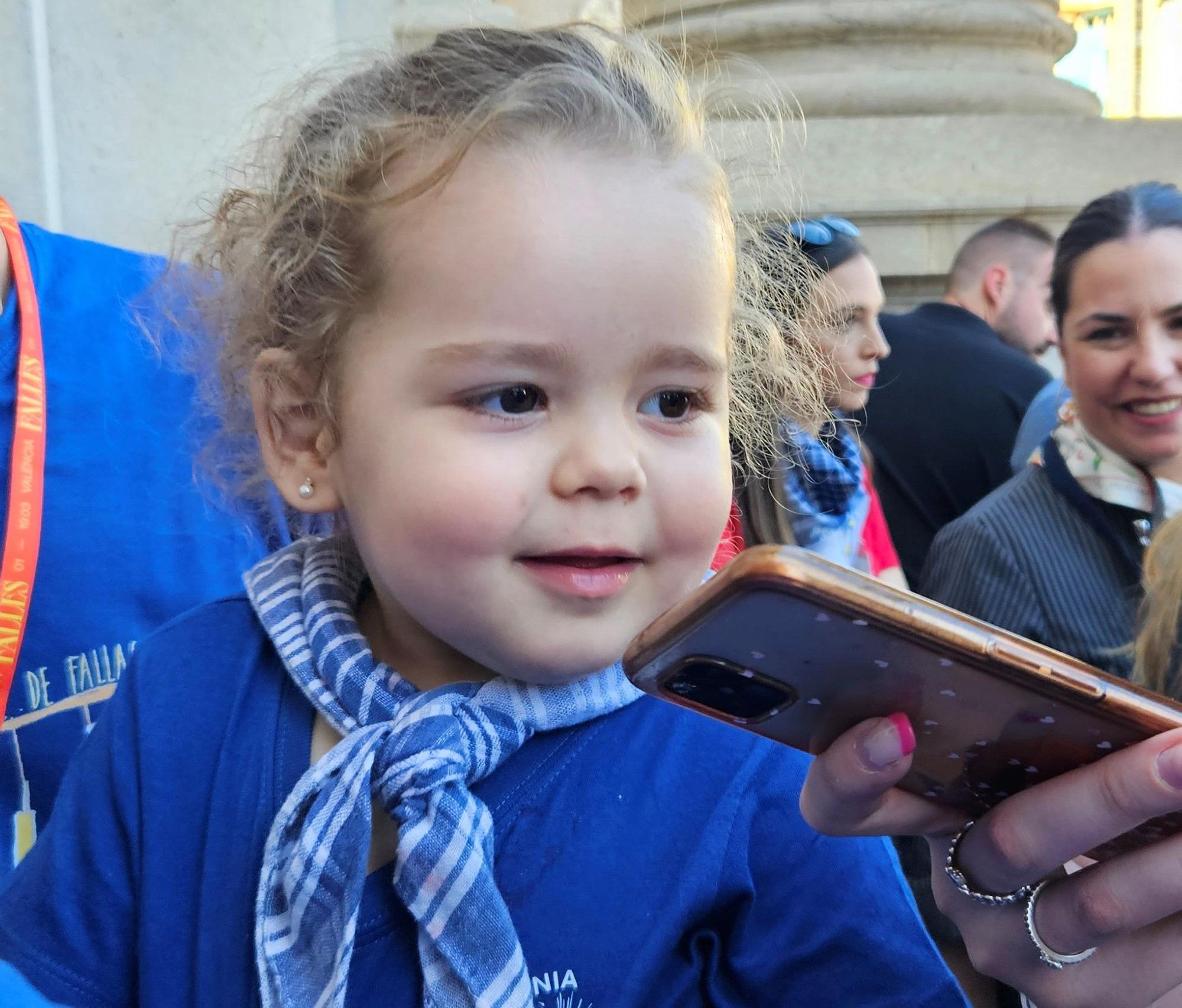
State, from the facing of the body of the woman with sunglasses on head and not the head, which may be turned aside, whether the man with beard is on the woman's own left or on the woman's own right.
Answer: on the woman's own left

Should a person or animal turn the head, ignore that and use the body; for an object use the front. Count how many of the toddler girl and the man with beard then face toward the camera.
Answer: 1

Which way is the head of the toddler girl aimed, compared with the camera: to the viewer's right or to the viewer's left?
to the viewer's right

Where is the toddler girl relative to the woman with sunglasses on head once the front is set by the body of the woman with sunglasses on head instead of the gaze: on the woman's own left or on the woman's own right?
on the woman's own right

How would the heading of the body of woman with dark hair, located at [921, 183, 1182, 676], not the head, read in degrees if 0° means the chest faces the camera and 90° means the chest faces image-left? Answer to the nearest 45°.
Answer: approximately 315°
